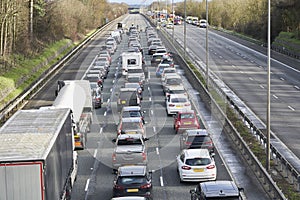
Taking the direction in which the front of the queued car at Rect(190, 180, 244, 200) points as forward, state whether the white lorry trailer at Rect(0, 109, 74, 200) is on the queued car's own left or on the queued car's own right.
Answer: on the queued car's own left

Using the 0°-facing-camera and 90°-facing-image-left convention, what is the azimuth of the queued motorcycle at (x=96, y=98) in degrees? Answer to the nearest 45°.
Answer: approximately 180°

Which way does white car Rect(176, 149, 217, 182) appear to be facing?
away from the camera

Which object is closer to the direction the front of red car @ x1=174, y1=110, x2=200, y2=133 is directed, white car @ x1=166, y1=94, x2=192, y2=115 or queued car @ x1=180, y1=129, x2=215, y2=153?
the white car

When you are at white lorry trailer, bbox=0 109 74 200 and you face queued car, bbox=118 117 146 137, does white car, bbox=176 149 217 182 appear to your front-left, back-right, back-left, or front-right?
front-right

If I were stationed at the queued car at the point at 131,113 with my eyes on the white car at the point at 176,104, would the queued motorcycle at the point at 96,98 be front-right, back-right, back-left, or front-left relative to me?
front-left

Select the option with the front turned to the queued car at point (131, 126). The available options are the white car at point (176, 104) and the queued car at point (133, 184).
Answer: the queued car at point (133, 184)

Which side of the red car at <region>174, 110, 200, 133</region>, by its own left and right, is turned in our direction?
back

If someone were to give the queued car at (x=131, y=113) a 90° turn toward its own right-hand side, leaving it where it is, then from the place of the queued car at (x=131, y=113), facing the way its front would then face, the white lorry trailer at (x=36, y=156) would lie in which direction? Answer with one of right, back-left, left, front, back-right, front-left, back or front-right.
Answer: right

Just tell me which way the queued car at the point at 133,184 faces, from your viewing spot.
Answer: facing away from the viewer

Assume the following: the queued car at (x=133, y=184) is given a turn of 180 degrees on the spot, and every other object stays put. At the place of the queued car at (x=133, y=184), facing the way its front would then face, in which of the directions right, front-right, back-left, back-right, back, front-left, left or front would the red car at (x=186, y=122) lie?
back

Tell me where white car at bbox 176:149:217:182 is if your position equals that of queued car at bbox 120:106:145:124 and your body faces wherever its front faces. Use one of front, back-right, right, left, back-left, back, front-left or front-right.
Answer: back

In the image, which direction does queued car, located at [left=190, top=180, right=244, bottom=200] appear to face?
away from the camera

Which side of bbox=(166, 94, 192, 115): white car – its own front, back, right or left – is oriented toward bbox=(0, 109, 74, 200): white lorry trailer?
back

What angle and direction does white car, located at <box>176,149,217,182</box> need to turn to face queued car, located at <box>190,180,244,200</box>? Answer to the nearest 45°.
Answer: approximately 180°

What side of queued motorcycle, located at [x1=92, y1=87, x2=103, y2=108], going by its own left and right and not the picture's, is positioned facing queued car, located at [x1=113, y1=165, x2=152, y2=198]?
back

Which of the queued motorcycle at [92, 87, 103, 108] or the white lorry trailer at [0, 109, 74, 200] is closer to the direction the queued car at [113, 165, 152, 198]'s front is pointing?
the queued motorcycle

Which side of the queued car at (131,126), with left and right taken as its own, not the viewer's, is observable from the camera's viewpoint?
back

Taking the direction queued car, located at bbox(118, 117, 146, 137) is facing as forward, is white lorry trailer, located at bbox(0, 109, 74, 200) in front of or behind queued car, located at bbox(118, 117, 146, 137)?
behind

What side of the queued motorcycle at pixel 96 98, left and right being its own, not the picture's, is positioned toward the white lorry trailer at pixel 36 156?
back

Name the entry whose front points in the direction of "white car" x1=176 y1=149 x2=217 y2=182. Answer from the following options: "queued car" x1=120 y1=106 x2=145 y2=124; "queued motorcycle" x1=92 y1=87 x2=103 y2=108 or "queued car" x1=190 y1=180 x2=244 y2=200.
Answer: "queued car" x1=190 y1=180 x2=244 y2=200

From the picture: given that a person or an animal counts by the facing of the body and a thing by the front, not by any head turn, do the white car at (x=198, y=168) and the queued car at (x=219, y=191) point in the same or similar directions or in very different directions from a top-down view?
same or similar directions

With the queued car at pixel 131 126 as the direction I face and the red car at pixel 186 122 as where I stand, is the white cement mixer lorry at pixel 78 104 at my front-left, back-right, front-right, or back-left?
front-right
